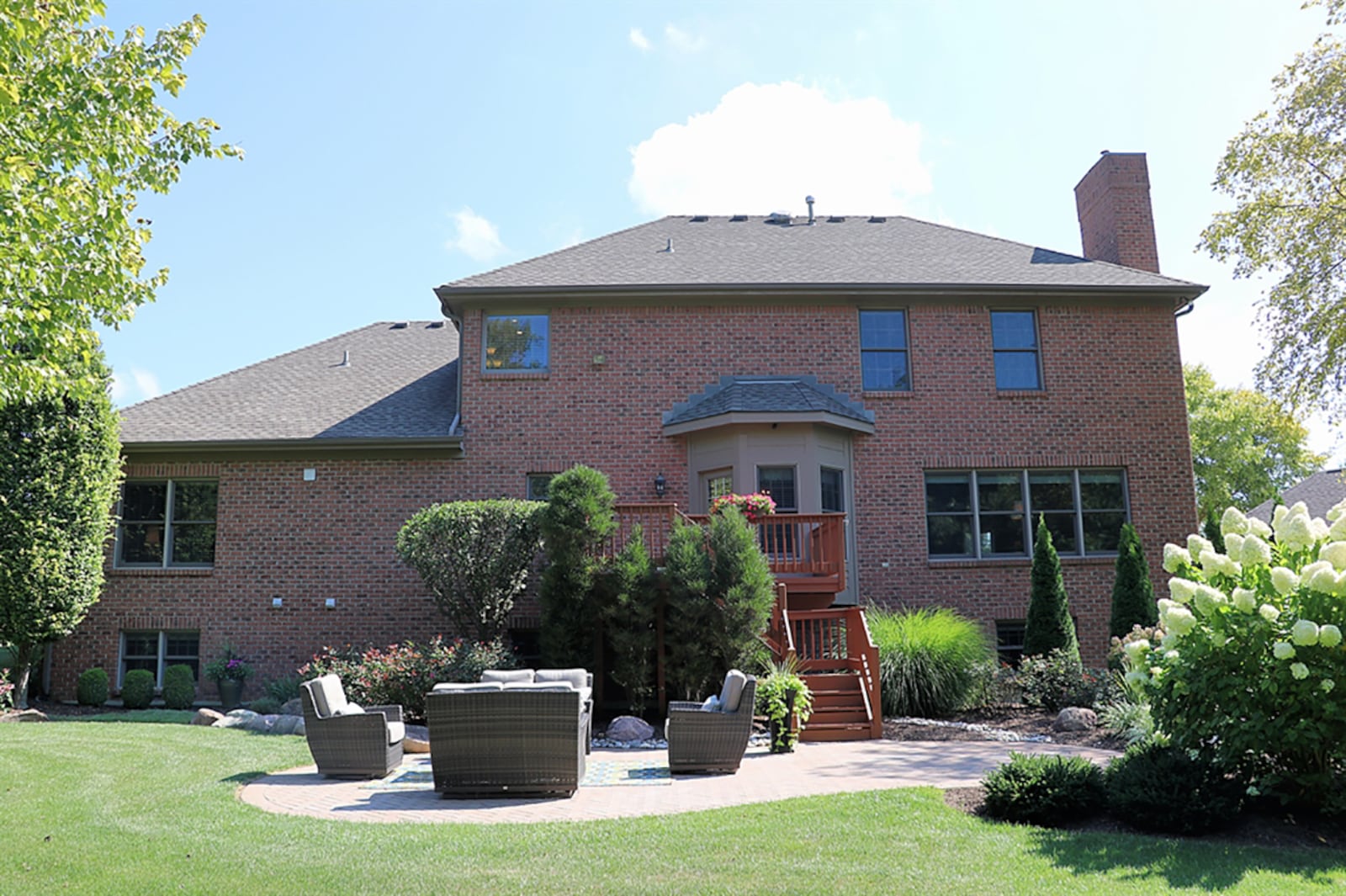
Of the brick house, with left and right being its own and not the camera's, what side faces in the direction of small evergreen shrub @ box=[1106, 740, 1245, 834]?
back

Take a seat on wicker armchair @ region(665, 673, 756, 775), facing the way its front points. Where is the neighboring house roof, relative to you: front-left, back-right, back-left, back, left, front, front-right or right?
back-right

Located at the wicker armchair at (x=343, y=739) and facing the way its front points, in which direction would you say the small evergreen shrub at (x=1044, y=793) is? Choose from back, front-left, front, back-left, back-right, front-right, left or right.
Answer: front-right

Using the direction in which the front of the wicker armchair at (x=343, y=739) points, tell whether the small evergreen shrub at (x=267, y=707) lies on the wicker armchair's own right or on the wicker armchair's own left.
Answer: on the wicker armchair's own left

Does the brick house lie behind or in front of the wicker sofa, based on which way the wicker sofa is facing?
in front

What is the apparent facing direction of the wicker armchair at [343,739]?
to the viewer's right

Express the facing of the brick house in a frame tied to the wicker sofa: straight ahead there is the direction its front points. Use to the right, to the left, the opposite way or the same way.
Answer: the same way

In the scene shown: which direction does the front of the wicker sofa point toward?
away from the camera

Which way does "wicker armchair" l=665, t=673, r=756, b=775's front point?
to the viewer's left

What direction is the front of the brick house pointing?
away from the camera

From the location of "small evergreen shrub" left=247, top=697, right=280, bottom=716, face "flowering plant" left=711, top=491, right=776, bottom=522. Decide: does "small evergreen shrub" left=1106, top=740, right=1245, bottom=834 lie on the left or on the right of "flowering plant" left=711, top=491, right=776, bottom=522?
right

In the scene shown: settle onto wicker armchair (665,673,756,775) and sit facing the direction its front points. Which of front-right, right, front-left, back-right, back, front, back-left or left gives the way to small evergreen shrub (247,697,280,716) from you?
front-right

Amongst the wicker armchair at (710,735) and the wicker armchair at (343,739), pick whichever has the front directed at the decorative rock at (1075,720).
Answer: the wicker armchair at (343,739)

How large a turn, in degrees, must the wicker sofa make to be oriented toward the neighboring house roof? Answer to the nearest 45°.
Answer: approximately 45° to its right

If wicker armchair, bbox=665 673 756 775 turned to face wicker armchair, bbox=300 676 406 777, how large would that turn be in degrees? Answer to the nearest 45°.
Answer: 0° — it already faces it
